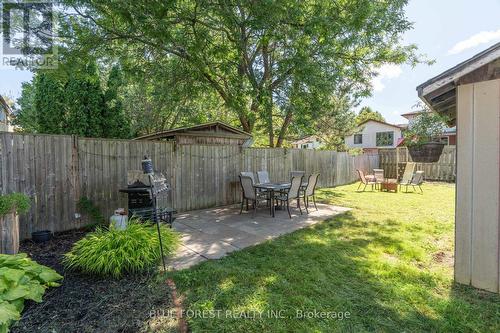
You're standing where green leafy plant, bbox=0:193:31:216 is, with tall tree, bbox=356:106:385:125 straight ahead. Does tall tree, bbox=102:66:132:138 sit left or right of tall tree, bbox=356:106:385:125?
left

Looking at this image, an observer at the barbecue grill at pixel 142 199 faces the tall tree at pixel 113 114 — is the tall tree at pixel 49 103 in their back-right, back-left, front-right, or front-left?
front-left

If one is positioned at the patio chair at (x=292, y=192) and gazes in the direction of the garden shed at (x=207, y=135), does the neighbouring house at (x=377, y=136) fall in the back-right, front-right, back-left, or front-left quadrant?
front-right

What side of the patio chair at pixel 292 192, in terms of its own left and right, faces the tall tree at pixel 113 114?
front

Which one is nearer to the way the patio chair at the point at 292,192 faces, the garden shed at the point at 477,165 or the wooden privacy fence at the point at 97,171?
the wooden privacy fence

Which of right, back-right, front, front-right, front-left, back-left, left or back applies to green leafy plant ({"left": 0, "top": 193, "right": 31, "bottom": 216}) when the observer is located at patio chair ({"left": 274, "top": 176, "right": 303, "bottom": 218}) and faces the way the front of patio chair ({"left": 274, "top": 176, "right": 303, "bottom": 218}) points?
left

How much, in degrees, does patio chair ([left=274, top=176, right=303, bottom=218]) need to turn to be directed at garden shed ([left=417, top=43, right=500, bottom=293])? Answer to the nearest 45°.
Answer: approximately 180°

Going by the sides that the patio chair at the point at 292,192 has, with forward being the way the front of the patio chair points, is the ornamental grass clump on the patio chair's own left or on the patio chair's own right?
on the patio chair's own left

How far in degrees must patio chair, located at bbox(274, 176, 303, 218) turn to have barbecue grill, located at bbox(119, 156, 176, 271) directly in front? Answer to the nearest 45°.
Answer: approximately 90° to its left

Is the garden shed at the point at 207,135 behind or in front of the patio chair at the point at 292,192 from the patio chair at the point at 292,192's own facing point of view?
in front

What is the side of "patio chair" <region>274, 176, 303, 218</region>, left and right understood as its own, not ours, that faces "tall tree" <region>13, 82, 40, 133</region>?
front

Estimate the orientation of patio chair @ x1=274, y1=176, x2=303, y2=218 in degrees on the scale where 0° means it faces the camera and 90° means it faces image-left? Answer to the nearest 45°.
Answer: approximately 135°
